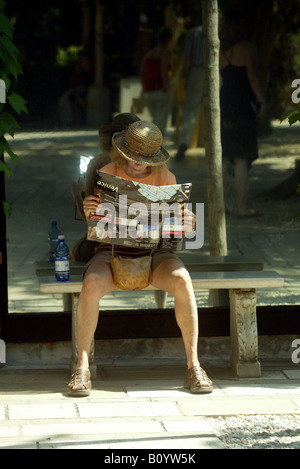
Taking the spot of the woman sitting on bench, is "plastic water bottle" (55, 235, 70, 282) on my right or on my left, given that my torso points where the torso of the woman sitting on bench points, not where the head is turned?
on my right

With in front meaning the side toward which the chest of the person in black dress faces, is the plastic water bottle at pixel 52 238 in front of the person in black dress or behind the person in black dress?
behind

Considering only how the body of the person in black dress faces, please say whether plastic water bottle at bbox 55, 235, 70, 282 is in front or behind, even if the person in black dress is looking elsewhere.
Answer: behind

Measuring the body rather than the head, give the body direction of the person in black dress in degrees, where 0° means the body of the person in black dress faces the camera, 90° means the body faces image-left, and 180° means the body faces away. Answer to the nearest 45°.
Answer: approximately 225°

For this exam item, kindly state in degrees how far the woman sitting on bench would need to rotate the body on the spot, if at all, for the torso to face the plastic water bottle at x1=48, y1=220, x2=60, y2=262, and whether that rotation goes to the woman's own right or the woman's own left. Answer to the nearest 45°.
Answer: approximately 135° to the woman's own right

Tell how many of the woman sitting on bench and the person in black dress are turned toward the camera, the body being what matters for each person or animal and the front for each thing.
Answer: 1
